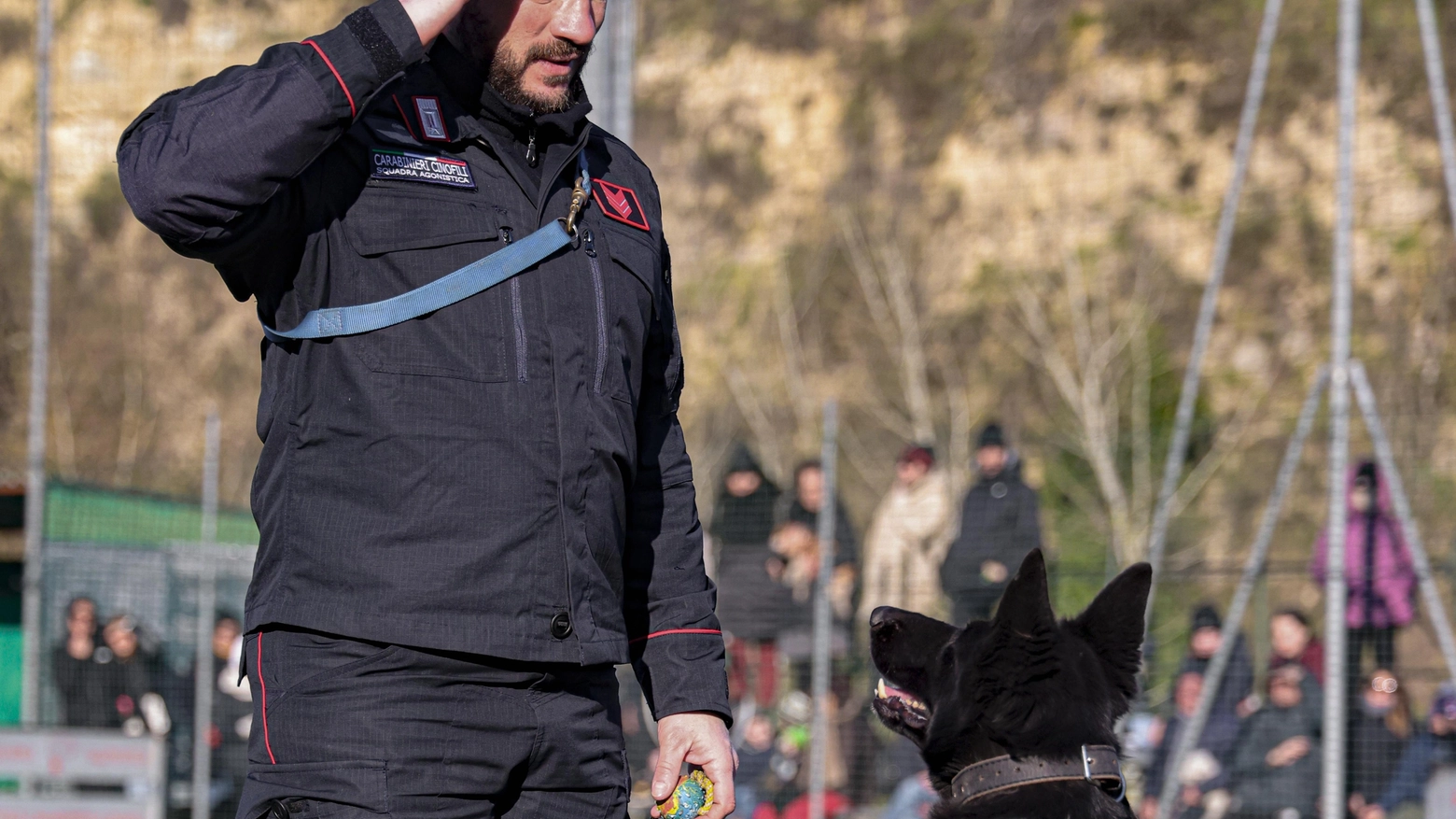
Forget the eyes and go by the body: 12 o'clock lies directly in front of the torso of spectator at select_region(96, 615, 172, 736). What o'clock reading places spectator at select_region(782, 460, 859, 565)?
spectator at select_region(782, 460, 859, 565) is roughly at 10 o'clock from spectator at select_region(96, 615, 172, 736).

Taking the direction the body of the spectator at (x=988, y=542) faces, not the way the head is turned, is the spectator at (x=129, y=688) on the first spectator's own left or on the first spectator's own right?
on the first spectator's own right

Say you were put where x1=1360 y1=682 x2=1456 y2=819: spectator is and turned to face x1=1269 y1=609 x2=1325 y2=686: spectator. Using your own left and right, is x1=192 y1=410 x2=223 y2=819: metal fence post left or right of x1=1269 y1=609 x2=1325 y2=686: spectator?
left

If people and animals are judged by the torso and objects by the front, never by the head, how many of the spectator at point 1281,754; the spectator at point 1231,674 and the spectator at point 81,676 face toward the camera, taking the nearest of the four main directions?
3

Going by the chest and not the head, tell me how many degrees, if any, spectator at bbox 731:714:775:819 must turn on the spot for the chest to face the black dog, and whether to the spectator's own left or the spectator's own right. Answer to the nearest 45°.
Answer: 0° — they already face it

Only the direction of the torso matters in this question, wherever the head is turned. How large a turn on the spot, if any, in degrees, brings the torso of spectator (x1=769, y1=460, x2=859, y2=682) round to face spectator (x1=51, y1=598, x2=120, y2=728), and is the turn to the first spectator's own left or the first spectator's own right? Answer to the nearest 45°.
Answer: approximately 90° to the first spectator's own right

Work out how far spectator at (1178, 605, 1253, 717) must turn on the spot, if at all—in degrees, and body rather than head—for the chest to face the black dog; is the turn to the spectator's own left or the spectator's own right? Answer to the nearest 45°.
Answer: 0° — they already face it
